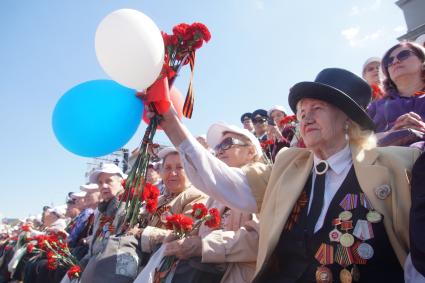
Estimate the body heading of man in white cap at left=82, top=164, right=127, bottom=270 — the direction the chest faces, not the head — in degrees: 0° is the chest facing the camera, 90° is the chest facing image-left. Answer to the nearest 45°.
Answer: approximately 45°

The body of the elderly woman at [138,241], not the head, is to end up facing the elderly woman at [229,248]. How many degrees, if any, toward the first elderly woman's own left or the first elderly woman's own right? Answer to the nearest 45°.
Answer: approximately 90° to the first elderly woman's own left

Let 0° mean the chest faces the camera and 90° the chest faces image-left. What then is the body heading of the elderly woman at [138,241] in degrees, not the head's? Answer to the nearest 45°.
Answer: approximately 45°

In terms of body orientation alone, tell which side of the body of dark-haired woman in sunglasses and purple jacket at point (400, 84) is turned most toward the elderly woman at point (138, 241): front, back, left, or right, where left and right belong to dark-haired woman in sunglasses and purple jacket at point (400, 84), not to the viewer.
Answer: front

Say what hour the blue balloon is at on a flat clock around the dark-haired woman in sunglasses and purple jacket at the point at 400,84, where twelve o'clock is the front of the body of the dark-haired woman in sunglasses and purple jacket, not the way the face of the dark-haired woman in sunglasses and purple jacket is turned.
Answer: The blue balloon is roughly at 12 o'clock from the dark-haired woman in sunglasses and purple jacket.

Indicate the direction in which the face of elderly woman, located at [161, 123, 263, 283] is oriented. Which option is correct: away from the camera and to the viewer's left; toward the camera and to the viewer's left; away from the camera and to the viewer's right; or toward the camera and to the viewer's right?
toward the camera and to the viewer's left

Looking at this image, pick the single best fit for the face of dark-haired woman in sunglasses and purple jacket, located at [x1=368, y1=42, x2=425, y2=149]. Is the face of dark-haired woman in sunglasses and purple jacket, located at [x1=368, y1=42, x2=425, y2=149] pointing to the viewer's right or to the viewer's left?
to the viewer's left

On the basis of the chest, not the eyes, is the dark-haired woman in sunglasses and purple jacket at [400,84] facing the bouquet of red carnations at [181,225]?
yes

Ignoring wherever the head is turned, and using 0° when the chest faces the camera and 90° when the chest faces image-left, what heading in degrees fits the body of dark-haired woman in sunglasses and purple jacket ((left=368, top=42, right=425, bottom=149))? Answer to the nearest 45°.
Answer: approximately 45°

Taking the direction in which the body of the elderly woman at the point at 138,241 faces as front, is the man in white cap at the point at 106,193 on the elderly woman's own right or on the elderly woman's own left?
on the elderly woman's own right

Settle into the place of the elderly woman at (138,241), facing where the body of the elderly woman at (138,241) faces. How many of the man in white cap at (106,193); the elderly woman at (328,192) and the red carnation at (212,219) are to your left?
2

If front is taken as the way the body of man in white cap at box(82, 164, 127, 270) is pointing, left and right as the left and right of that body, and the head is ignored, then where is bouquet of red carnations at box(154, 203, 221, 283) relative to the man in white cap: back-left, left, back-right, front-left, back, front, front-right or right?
front-left
